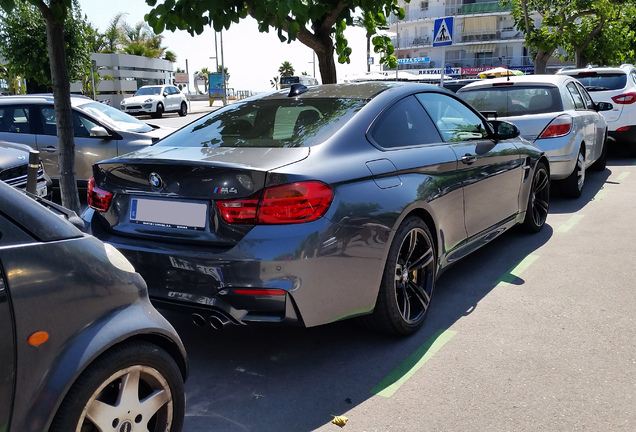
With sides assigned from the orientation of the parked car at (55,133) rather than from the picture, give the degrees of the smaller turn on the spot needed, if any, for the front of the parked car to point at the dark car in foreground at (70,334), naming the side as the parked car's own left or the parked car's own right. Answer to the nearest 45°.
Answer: approximately 45° to the parked car's own right

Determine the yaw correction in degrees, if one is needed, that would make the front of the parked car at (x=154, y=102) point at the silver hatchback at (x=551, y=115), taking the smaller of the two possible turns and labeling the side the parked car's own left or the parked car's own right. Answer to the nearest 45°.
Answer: approximately 45° to the parked car's own left

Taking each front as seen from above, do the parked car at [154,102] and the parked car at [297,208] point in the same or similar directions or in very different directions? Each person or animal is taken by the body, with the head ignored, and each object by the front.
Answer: very different directions

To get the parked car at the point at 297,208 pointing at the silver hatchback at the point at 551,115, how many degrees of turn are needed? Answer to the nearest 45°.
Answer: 0° — it already faces it

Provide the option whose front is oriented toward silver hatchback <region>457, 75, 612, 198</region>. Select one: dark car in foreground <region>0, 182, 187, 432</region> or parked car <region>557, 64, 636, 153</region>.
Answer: the dark car in foreground

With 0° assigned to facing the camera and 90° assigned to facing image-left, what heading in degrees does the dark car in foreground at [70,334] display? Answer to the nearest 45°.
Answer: approximately 225°

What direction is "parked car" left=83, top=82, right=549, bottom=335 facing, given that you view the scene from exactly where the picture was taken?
facing away from the viewer and to the right of the viewer

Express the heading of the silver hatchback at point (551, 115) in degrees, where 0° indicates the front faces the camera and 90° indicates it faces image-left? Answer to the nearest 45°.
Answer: approximately 225°

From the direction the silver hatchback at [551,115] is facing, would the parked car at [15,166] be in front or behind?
behind
